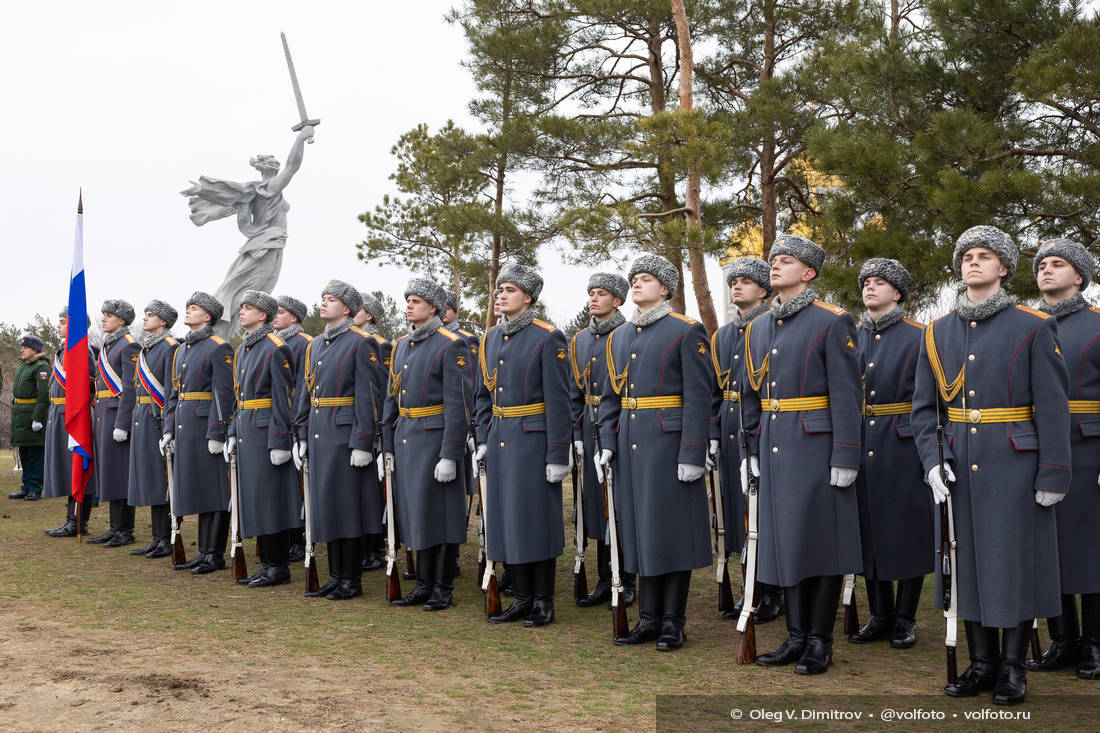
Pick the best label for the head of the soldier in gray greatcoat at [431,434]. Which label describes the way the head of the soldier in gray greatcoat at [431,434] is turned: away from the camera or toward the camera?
toward the camera

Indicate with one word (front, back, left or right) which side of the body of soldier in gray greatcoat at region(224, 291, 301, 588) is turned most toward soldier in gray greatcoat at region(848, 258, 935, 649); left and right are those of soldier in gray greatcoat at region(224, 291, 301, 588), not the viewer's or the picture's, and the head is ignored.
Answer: left

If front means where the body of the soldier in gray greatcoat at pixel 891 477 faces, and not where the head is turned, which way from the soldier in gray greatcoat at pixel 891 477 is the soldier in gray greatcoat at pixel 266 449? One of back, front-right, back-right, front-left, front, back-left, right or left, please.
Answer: front-right

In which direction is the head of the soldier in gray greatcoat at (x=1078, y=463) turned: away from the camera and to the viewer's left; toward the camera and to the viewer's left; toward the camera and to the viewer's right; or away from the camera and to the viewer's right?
toward the camera and to the viewer's left

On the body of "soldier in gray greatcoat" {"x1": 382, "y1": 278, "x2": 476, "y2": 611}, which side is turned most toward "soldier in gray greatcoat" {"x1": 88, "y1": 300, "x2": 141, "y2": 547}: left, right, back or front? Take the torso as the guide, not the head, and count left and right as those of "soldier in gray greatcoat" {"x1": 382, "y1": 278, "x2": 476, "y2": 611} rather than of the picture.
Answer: right

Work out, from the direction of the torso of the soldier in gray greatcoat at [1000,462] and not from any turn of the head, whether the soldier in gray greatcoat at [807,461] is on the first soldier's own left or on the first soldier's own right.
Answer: on the first soldier's own right

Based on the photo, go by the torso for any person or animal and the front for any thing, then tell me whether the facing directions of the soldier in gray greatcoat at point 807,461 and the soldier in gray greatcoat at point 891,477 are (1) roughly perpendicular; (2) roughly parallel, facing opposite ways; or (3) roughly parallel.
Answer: roughly parallel

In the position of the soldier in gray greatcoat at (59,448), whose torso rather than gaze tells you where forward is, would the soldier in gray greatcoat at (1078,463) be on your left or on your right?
on your left

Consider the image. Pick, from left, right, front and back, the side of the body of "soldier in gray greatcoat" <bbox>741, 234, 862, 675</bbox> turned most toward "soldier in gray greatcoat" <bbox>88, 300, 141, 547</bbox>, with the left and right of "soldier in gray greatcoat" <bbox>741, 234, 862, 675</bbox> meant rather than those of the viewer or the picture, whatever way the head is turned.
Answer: right

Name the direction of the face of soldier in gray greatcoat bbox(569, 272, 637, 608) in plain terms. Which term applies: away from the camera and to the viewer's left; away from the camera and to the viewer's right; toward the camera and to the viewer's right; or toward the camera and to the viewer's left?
toward the camera and to the viewer's left

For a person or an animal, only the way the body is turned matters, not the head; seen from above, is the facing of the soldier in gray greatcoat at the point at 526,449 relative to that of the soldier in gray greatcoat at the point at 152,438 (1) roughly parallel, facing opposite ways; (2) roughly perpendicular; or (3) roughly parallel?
roughly parallel

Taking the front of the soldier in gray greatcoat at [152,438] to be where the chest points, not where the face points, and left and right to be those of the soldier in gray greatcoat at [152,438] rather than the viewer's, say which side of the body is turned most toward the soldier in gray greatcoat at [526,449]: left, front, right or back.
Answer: left

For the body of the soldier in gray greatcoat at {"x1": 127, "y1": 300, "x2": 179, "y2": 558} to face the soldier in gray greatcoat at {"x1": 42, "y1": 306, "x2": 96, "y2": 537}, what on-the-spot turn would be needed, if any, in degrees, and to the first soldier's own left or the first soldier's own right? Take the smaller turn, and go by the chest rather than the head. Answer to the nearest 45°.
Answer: approximately 135° to the first soldier's own right

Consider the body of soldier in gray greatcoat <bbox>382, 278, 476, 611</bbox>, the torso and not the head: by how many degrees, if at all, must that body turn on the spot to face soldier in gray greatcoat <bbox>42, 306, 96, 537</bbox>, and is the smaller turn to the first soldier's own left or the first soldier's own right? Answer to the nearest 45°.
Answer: approximately 90° to the first soldier's own right

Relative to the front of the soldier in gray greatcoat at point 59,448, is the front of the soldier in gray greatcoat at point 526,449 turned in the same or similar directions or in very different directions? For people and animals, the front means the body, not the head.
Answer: same or similar directions

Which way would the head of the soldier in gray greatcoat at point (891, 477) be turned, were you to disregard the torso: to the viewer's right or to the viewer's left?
to the viewer's left

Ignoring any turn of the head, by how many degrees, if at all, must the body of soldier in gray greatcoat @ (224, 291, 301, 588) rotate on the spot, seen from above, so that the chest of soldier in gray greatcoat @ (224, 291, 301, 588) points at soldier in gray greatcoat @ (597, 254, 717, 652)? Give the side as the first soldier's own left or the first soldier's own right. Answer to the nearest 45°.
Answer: approximately 90° to the first soldier's own left

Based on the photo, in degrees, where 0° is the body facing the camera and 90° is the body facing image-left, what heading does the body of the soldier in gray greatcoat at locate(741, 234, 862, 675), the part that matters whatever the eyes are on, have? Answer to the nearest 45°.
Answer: approximately 45°
